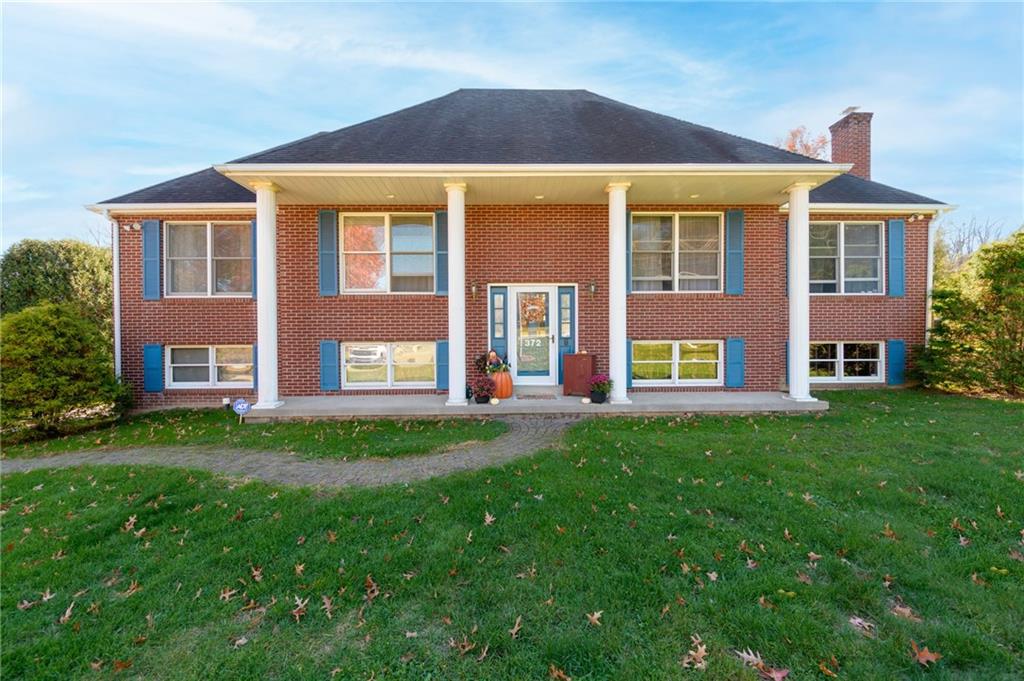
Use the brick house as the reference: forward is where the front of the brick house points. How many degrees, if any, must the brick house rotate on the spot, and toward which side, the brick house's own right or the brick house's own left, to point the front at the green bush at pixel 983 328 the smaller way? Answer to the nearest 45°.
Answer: approximately 90° to the brick house's own left

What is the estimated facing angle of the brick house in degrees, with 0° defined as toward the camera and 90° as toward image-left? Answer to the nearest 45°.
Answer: approximately 0°

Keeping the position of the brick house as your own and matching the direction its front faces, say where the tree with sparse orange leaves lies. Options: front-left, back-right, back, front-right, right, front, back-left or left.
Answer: back-left

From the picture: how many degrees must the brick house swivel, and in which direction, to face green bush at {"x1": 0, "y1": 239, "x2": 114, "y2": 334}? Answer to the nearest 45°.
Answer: approximately 90° to its right
